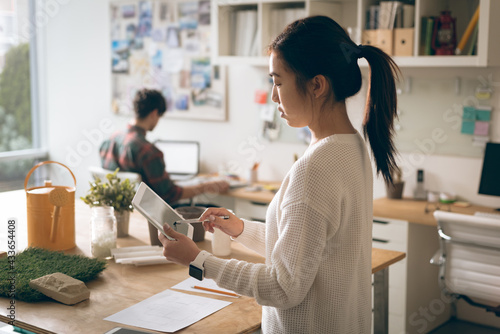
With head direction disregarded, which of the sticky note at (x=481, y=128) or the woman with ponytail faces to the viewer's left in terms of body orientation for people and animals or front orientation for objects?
the woman with ponytail

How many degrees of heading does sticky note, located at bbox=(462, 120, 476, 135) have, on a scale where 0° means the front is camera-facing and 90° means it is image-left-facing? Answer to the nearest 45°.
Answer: approximately 0°

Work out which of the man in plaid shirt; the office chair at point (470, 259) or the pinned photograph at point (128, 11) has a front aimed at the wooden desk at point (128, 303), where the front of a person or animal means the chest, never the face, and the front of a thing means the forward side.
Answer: the pinned photograph

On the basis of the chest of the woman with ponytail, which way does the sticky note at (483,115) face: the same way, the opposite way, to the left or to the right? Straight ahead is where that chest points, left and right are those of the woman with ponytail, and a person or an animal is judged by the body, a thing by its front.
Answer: to the left

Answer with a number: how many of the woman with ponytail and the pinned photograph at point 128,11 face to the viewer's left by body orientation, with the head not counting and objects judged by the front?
1

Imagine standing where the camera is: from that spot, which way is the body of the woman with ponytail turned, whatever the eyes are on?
to the viewer's left

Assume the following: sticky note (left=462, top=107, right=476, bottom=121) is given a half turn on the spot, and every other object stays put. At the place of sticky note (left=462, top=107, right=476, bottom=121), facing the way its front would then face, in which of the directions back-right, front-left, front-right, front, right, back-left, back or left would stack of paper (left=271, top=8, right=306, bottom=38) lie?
left

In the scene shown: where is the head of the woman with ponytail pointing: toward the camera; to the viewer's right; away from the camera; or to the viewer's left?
to the viewer's left

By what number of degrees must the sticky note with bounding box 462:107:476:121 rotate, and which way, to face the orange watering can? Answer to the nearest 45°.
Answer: approximately 45° to its right

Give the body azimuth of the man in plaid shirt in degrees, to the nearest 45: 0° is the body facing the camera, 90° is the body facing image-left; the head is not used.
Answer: approximately 225°

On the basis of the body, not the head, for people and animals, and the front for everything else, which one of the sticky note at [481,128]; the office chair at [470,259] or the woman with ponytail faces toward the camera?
the sticky note

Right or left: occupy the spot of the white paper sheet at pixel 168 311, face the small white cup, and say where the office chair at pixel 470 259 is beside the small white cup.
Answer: right

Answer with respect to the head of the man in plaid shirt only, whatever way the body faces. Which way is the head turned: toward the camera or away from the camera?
away from the camera

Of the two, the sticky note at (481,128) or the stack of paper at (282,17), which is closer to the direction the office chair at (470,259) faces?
the sticky note

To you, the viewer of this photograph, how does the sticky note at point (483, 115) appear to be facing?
facing the viewer

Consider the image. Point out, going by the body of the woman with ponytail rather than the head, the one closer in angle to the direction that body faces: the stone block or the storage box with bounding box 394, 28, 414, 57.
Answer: the stone block

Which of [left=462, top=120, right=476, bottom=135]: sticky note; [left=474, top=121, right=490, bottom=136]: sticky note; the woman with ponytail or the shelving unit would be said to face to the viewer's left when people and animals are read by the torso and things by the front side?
the woman with ponytail

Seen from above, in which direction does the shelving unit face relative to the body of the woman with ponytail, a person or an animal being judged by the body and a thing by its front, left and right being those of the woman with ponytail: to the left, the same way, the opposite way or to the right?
to the left

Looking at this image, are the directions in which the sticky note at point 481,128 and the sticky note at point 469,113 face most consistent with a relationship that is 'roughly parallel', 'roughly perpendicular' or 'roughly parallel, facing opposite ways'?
roughly parallel
